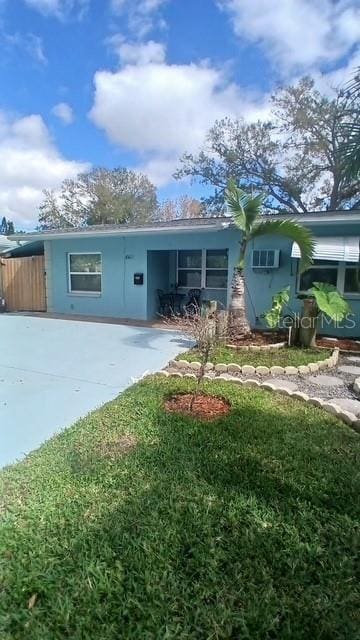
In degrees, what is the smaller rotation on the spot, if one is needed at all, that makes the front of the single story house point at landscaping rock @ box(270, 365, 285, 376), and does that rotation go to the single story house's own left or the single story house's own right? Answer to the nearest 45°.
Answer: approximately 45° to the single story house's own left

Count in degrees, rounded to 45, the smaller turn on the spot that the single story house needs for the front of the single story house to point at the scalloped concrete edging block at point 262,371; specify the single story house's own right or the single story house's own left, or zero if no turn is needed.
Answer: approximately 45° to the single story house's own left

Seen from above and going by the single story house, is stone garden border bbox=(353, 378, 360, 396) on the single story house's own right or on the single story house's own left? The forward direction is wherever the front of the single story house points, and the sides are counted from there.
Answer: on the single story house's own left

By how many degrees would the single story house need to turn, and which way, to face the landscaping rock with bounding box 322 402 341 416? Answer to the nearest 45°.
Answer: approximately 45° to its left

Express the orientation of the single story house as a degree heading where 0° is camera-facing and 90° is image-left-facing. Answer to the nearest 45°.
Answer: approximately 45°

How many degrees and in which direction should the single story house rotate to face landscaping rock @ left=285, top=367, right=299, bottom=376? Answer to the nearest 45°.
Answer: approximately 45° to its left

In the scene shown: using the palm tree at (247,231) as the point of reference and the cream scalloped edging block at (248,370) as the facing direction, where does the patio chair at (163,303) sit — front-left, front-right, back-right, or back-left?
back-right
